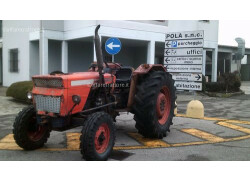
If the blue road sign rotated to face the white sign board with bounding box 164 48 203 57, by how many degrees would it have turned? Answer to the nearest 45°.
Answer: approximately 90° to its left

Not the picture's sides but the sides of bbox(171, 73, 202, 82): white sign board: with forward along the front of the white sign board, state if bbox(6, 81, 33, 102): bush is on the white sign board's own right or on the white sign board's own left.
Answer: on the white sign board's own right

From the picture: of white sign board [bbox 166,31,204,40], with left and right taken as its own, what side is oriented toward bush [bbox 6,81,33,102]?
right

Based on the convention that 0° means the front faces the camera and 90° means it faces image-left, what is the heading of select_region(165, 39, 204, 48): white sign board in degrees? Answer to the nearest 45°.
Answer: approximately 0°

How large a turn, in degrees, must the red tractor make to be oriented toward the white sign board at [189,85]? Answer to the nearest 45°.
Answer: approximately 180°
